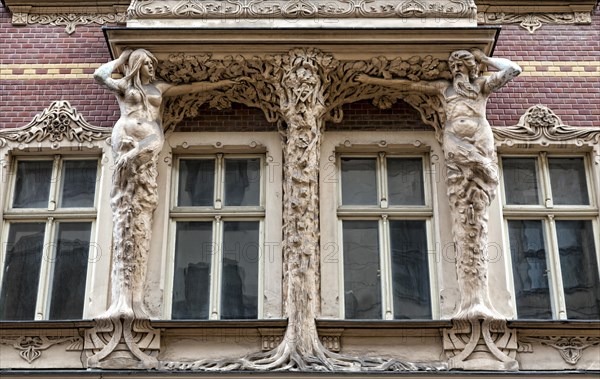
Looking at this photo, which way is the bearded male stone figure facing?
toward the camera

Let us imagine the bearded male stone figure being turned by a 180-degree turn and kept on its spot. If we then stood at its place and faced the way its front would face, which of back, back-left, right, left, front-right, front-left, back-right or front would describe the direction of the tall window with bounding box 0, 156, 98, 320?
left

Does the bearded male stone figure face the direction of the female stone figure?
no
